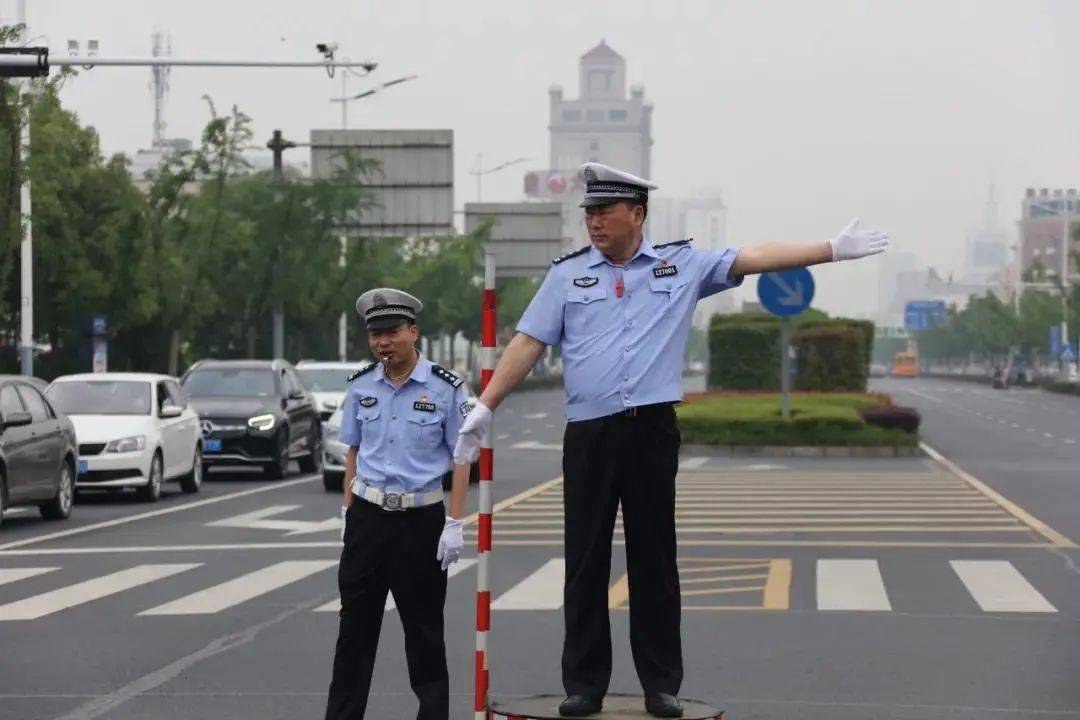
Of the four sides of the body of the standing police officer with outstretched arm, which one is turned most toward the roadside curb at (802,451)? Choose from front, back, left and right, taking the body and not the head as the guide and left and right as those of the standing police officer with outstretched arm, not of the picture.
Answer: back

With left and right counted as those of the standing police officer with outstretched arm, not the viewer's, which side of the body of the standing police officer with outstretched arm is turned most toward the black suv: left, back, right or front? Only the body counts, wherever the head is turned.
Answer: back

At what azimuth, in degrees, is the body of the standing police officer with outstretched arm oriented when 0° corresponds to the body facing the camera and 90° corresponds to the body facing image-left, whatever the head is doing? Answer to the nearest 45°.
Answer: approximately 0°
